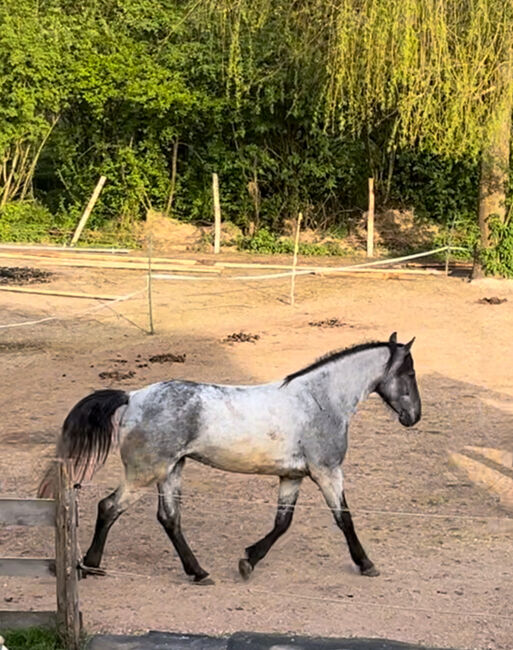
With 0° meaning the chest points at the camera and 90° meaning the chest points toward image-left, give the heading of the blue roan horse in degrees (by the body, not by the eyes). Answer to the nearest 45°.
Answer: approximately 270°

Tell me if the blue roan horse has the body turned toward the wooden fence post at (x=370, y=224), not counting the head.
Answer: no

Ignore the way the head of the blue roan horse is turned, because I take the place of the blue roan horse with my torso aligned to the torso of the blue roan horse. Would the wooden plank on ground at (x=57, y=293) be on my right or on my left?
on my left

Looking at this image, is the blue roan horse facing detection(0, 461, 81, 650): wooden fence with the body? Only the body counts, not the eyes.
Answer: no

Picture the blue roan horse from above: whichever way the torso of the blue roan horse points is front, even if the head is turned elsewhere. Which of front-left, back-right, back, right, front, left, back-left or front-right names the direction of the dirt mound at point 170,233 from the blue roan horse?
left

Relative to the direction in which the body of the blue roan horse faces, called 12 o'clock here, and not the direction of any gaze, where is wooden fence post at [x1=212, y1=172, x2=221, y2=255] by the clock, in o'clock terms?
The wooden fence post is roughly at 9 o'clock from the blue roan horse.

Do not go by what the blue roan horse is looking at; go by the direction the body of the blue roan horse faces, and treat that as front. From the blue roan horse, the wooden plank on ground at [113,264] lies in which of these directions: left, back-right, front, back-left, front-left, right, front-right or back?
left

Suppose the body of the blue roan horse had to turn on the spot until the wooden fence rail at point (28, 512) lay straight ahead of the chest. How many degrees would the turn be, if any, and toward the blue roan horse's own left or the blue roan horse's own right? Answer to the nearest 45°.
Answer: approximately 135° to the blue roan horse's own right

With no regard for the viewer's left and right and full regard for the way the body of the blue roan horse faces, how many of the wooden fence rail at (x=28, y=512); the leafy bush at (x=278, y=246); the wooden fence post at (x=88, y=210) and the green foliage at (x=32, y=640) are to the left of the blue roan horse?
2

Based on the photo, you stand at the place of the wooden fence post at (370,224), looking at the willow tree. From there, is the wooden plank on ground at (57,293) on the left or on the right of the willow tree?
right

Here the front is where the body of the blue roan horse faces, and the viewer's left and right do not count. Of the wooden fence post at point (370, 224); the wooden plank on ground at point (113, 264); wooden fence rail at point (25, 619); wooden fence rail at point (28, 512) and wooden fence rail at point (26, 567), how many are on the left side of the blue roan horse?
2

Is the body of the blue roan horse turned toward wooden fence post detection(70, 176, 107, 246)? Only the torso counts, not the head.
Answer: no

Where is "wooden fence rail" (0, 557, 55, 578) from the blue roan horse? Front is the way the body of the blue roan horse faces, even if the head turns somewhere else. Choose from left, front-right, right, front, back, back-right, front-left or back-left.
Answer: back-right

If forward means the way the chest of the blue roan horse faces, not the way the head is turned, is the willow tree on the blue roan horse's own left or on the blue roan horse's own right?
on the blue roan horse's own left

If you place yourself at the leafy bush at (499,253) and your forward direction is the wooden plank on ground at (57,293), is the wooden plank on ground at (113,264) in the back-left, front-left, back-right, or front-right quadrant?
front-right

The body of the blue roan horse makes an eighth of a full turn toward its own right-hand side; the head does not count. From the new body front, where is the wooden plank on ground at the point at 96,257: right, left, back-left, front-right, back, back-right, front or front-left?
back-left

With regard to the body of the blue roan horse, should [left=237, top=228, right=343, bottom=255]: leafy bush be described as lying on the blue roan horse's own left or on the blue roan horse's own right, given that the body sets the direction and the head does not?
on the blue roan horse's own left
